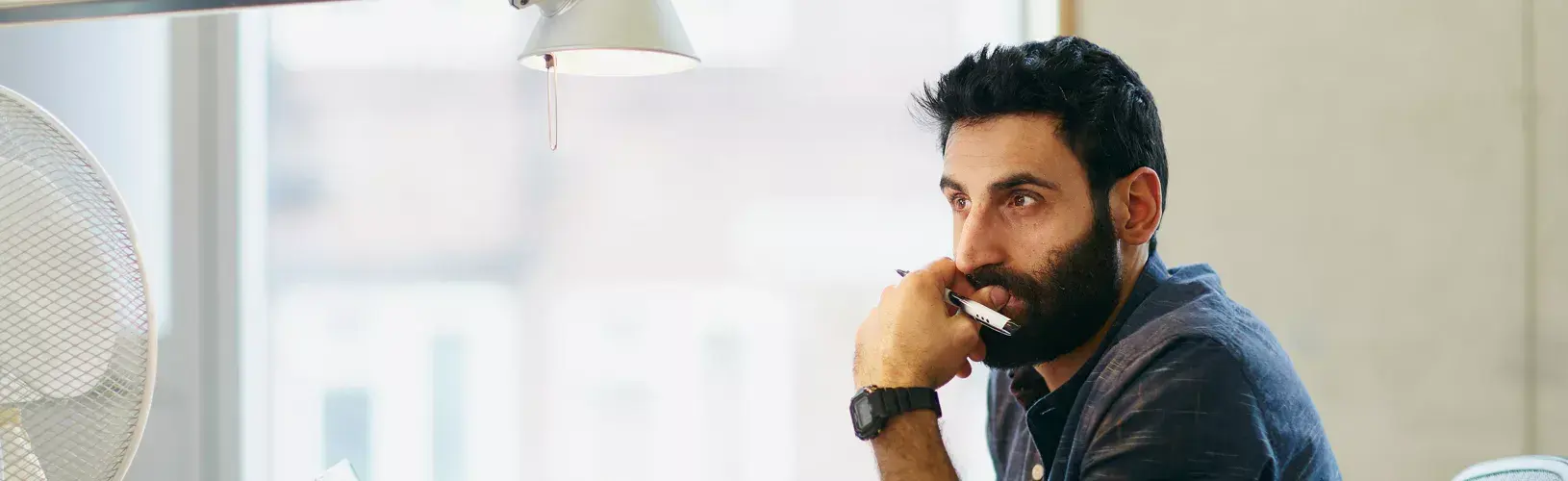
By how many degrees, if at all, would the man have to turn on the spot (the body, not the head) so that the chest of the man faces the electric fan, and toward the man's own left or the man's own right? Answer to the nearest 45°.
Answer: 0° — they already face it

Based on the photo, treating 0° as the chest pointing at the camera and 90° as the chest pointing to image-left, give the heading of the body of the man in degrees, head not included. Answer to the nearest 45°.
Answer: approximately 45°

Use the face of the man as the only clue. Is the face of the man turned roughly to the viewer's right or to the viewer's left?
to the viewer's left
